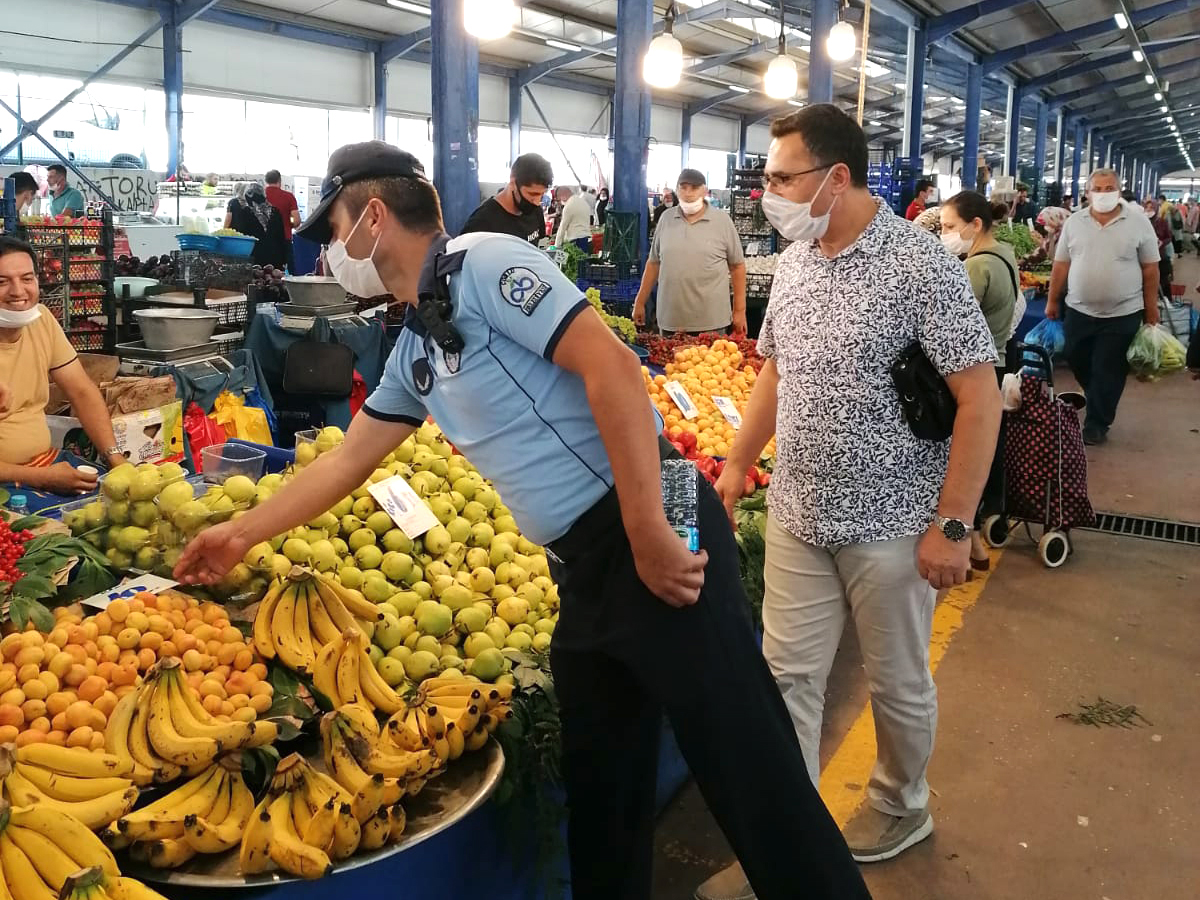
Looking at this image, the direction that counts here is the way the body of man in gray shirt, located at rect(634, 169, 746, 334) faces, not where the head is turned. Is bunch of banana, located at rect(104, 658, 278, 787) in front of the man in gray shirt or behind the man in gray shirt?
in front

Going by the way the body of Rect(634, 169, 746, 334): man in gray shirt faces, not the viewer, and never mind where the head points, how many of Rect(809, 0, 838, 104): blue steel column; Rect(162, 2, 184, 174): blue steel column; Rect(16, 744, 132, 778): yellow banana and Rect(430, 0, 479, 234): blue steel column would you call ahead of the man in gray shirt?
1

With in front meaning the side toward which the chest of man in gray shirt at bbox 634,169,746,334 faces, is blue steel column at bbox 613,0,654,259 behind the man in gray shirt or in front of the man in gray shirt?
behind

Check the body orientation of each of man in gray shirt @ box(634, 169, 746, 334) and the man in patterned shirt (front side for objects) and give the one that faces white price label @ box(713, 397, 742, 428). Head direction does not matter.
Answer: the man in gray shirt

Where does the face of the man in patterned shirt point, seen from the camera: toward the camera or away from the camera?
toward the camera

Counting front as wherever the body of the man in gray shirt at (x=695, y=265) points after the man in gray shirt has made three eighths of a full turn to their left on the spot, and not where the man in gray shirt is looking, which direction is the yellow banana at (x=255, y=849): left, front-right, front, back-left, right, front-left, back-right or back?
back-right

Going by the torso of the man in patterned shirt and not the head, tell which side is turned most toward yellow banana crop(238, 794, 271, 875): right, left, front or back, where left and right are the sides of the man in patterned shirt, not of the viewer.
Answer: front

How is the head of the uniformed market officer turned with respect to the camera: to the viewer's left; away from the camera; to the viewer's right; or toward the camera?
to the viewer's left

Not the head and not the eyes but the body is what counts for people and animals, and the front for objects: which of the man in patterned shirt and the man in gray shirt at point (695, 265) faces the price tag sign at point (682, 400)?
the man in gray shirt

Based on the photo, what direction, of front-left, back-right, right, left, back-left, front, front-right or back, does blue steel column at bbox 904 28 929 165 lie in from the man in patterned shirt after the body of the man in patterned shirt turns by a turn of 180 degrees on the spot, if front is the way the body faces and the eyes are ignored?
front-left

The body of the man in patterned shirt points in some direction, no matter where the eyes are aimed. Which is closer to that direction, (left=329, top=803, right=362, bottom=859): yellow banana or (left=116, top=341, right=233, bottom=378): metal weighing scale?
the yellow banana

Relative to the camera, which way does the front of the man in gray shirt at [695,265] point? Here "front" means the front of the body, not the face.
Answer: toward the camera

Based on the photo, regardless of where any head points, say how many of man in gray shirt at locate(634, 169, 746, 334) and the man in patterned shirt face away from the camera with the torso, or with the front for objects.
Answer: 0

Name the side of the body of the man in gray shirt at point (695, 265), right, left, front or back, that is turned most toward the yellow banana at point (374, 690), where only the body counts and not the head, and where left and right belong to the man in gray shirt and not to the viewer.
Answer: front

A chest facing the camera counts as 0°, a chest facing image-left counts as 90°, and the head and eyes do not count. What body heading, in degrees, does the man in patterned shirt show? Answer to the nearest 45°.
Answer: approximately 45°

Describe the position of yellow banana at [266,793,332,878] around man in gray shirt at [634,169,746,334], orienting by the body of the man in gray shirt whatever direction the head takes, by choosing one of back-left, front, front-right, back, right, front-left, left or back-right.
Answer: front
